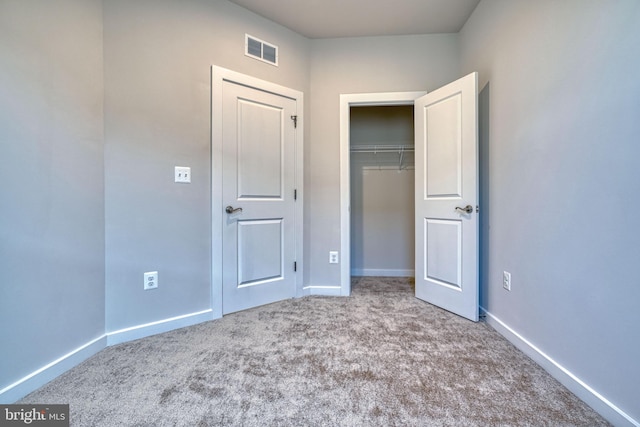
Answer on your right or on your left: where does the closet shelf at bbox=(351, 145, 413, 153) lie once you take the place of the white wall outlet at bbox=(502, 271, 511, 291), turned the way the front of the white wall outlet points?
on your right

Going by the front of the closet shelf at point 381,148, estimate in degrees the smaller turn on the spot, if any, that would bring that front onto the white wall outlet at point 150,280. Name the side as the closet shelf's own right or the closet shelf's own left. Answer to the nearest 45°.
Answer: approximately 45° to the closet shelf's own right

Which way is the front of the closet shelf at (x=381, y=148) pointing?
toward the camera

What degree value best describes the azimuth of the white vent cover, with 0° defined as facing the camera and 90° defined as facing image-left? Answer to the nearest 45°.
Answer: approximately 315°

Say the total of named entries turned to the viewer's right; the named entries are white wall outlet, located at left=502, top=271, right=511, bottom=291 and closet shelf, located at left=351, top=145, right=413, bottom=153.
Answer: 0

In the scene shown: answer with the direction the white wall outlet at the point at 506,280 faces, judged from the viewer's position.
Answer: facing the viewer and to the left of the viewer

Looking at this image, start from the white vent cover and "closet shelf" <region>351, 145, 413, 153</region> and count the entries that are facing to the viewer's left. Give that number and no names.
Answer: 0

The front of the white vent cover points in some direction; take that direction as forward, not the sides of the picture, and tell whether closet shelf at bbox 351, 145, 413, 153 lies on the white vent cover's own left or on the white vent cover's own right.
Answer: on the white vent cover's own left

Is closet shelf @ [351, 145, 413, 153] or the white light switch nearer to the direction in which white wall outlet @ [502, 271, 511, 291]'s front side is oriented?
the white light switch

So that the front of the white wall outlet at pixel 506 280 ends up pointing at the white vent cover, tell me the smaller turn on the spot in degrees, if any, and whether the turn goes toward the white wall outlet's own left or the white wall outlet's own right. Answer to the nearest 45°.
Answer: approximately 45° to the white wall outlet's own right

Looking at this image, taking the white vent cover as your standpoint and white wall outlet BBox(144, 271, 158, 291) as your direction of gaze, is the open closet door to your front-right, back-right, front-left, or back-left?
back-left

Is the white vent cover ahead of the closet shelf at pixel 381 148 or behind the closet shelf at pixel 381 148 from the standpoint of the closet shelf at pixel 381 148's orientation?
ahead
